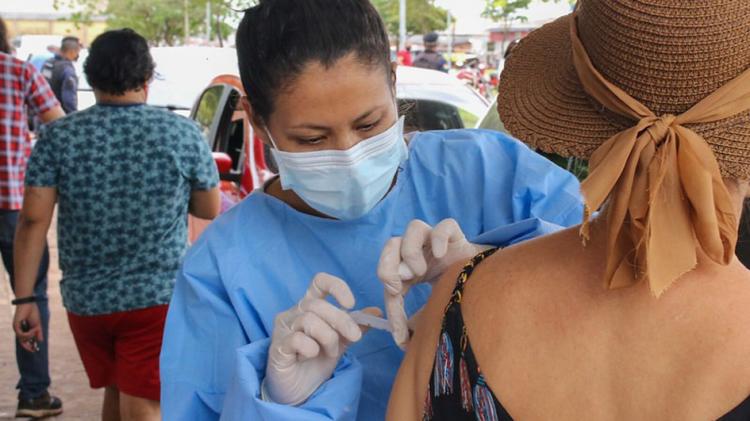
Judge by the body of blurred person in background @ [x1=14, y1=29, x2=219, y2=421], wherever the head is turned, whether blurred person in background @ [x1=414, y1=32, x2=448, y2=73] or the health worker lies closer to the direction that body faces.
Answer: the blurred person in background

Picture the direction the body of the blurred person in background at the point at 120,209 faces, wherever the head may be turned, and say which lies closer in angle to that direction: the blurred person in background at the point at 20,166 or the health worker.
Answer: the blurred person in background

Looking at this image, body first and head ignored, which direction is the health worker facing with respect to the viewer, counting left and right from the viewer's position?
facing the viewer and to the right of the viewer

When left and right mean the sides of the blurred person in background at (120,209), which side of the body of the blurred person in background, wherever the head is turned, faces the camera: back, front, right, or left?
back

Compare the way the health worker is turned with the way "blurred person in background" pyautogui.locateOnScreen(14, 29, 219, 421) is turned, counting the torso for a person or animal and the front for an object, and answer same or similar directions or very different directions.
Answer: very different directions

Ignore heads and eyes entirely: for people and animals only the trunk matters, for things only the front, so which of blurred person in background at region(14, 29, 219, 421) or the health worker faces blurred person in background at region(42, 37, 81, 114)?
blurred person in background at region(14, 29, 219, 421)

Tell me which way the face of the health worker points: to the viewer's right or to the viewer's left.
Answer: to the viewer's right

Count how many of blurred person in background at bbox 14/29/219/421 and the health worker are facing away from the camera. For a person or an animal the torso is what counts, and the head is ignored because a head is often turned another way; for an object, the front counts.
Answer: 1

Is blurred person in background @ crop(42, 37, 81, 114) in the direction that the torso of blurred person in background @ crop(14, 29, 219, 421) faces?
yes

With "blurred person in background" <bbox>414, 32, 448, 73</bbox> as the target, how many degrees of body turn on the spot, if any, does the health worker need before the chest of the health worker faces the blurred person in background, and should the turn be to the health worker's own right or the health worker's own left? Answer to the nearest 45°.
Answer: approximately 135° to the health worker's own left

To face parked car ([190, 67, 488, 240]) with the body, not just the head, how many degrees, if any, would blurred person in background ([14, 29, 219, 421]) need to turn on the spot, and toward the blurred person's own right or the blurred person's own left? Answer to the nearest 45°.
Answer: approximately 45° to the blurred person's own right

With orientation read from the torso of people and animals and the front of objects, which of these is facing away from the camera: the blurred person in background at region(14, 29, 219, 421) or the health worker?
the blurred person in background

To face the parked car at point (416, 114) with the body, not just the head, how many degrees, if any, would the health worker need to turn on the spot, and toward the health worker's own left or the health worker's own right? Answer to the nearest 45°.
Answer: approximately 135° to the health worker's own left

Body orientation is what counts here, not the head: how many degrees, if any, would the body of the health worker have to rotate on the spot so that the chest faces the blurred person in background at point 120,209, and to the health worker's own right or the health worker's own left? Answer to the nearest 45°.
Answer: approximately 180°

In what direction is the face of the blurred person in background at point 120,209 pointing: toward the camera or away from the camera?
away from the camera
